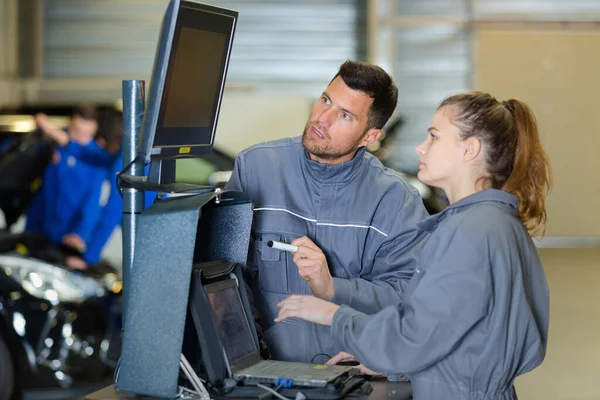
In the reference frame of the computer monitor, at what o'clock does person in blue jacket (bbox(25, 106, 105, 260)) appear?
The person in blue jacket is roughly at 7 o'clock from the computer monitor.

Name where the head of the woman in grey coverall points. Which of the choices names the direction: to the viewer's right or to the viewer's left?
to the viewer's left

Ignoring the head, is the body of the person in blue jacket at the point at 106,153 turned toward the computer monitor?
no

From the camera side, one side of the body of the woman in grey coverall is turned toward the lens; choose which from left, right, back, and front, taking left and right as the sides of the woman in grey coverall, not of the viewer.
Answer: left

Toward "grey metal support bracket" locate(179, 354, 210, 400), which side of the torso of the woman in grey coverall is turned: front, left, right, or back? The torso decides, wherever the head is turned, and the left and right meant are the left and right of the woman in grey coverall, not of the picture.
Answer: front

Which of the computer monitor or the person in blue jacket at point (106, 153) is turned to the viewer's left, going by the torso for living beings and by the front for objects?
the person in blue jacket

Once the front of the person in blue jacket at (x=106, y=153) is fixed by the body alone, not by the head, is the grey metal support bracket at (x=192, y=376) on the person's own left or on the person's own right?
on the person's own left

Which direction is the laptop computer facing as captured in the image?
to the viewer's right

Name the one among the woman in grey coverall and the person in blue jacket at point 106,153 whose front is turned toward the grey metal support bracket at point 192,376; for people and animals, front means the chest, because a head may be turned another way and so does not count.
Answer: the woman in grey coverall

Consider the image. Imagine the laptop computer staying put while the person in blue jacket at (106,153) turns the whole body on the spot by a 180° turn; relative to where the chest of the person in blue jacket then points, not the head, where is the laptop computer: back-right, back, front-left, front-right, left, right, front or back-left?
right

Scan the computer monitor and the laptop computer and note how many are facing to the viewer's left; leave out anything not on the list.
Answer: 0

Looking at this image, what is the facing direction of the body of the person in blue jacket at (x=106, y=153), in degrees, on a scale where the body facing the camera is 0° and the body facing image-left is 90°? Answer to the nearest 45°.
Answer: approximately 90°

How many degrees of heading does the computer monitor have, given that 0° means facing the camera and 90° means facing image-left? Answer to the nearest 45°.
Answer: approximately 315°
